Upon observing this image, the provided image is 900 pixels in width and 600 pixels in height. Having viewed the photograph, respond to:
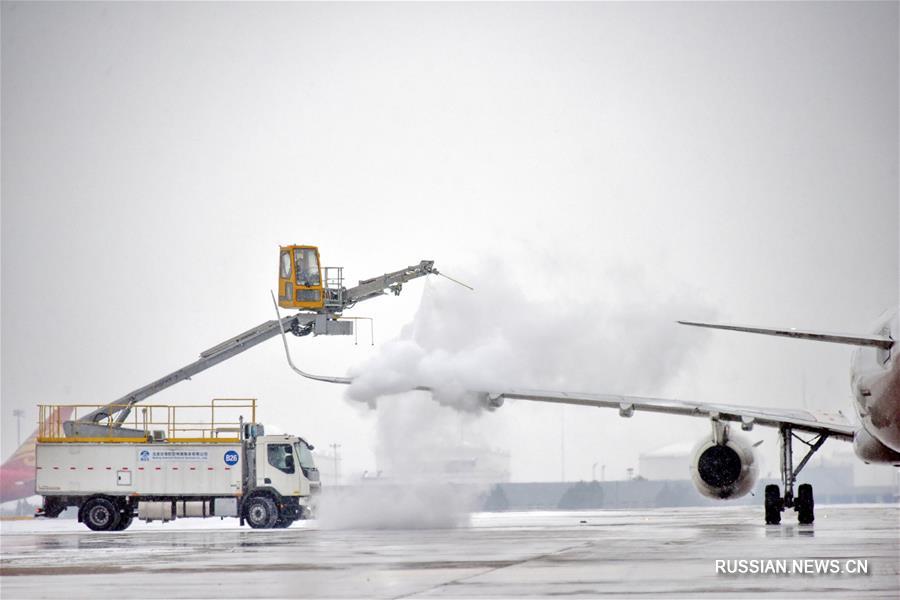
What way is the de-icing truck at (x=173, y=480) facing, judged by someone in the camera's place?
facing to the right of the viewer
